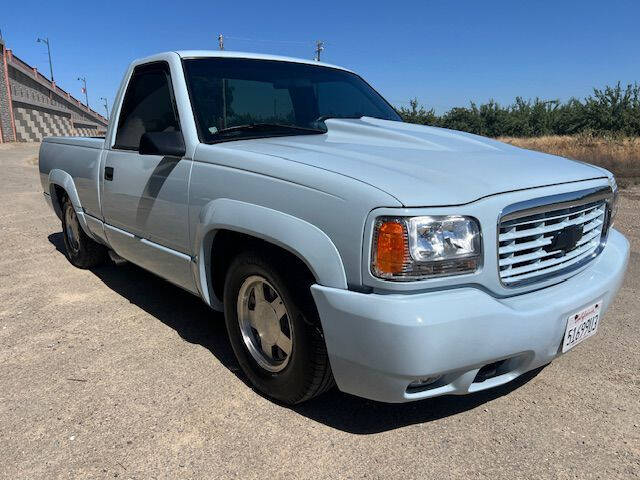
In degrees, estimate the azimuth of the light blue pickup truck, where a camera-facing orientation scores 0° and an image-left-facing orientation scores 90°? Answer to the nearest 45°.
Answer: approximately 315°

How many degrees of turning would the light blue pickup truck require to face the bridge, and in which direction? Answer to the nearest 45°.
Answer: approximately 180°
